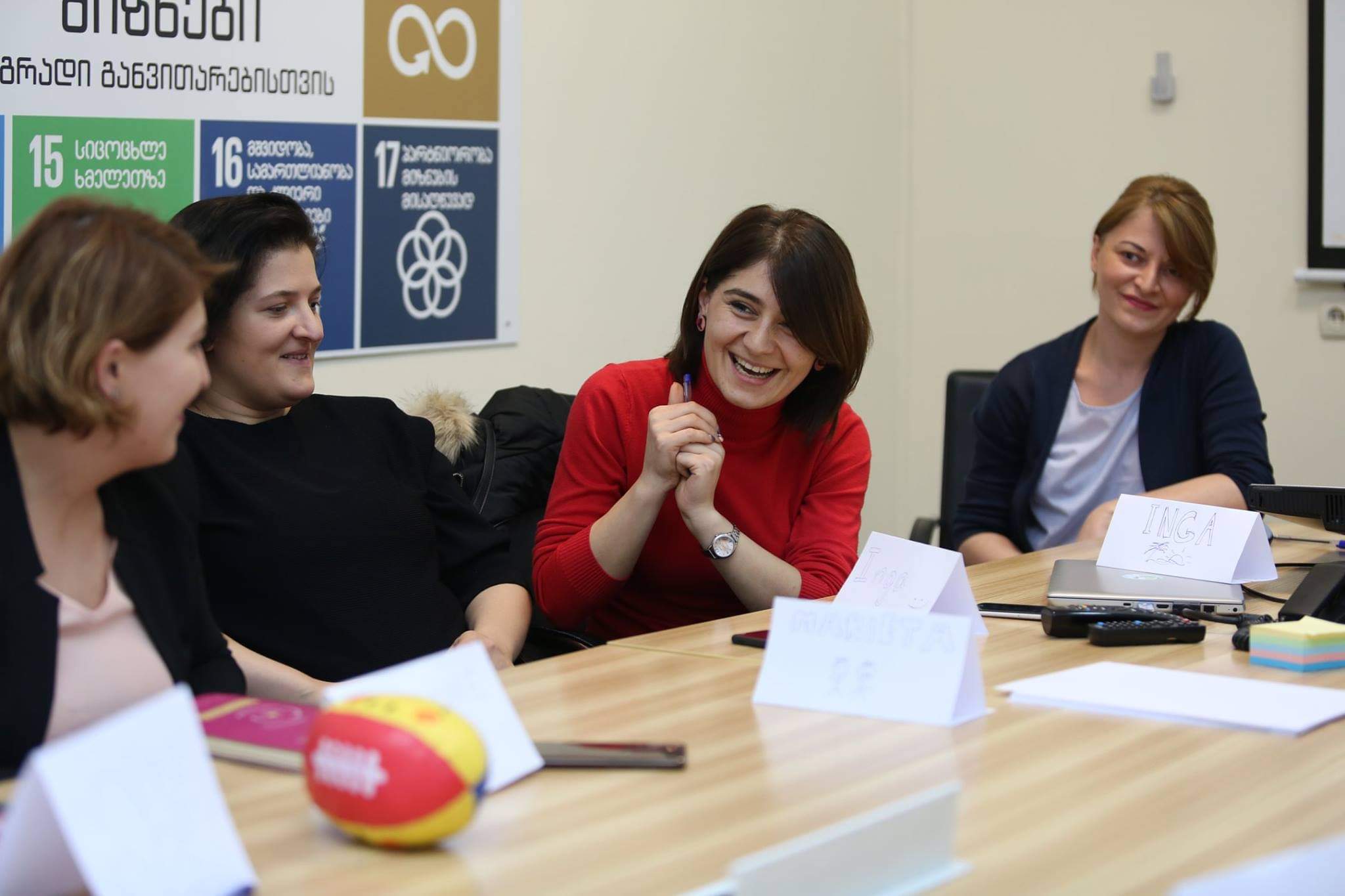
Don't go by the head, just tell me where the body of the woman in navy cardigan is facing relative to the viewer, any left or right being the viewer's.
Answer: facing the viewer

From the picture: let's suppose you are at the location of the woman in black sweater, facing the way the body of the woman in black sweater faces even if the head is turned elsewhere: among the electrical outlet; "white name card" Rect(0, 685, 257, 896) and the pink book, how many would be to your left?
1

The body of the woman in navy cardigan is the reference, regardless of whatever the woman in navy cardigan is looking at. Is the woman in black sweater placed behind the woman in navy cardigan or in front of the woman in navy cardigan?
in front

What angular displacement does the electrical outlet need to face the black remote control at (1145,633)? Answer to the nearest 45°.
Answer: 0° — it already faces it

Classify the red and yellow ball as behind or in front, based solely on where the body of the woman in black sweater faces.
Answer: in front

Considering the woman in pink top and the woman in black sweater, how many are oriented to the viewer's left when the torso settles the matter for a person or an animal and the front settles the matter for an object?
0

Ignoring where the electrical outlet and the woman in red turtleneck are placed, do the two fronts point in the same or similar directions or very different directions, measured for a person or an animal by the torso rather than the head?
same or similar directions

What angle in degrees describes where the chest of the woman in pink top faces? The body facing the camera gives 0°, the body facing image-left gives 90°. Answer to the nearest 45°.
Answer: approximately 315°

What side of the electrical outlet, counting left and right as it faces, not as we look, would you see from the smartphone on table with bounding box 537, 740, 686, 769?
front

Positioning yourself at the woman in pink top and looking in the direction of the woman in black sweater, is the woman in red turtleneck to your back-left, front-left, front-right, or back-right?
front-right
